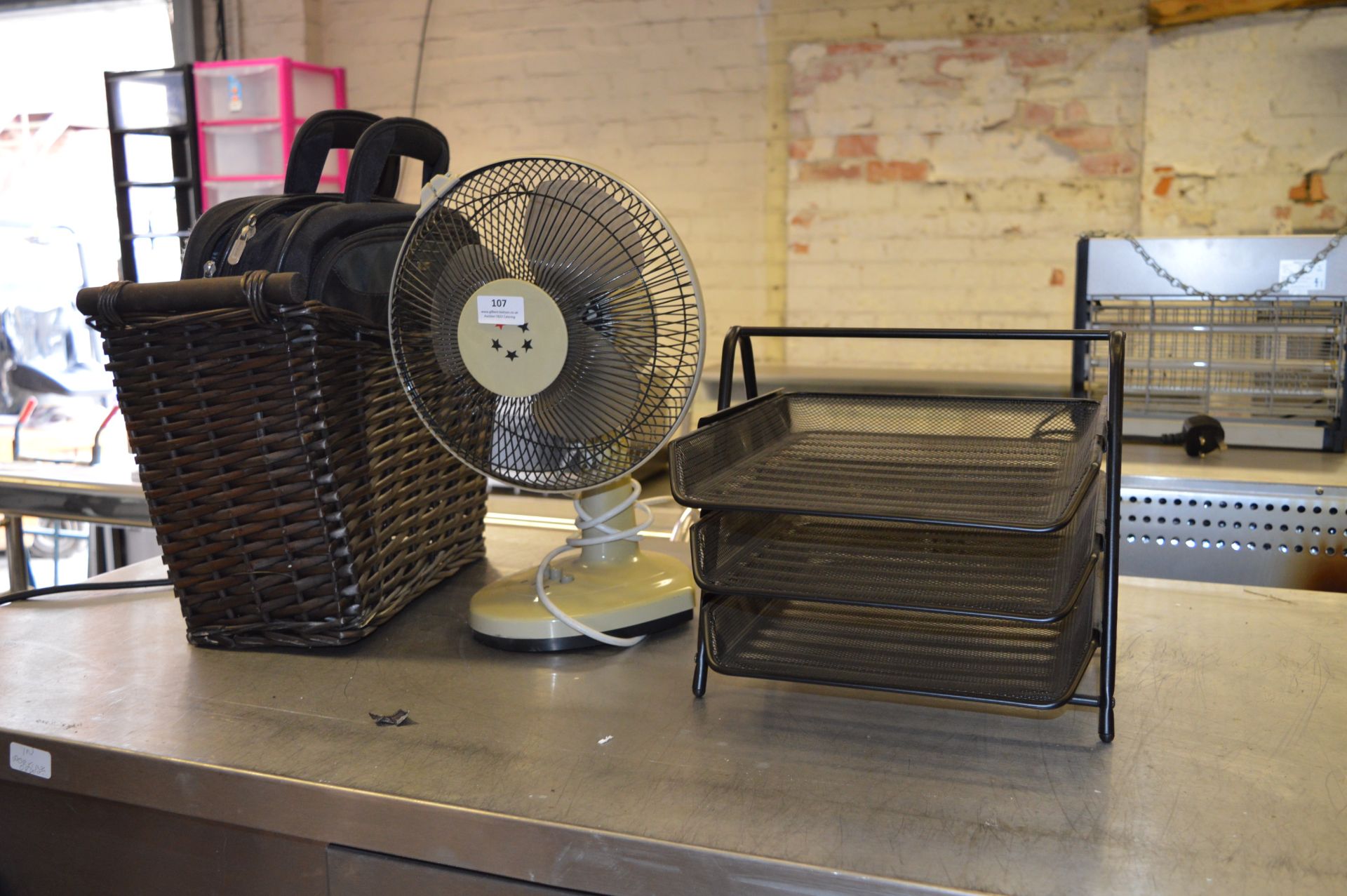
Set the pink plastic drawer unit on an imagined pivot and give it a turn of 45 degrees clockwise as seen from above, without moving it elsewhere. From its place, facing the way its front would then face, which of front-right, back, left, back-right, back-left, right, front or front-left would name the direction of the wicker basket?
left

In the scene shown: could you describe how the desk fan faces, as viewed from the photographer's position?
facing the viewer and to the left of the viewer

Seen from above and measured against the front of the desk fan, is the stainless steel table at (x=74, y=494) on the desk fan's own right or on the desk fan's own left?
on the desk fan's own right

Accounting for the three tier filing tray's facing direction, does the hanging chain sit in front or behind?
behind

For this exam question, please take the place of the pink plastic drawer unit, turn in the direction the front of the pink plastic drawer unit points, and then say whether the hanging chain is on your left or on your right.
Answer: on your left

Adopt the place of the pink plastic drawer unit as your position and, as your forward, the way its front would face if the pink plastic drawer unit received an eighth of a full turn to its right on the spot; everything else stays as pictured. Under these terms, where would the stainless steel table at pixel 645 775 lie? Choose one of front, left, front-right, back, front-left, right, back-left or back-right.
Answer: left

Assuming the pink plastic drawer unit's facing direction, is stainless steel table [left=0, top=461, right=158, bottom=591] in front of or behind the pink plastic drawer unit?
in front

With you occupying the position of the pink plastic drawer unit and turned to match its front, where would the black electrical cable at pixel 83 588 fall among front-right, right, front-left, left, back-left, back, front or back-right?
front-left

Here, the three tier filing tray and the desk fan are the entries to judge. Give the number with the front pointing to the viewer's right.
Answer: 0

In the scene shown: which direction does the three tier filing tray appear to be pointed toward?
toward the camera
